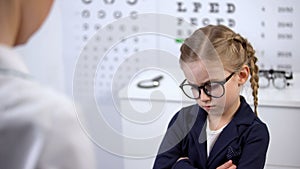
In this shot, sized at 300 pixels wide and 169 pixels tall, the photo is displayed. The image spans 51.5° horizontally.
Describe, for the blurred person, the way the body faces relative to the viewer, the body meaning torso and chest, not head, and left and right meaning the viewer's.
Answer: facing away from the viewer and to the right of the viewer

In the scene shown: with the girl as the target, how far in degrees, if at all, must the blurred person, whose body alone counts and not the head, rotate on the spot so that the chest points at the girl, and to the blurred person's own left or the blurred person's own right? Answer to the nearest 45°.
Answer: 0° — they already face them

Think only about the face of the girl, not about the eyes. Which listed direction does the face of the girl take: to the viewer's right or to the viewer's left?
to the viewer's left

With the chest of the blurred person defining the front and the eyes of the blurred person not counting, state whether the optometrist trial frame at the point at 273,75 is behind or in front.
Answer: in front

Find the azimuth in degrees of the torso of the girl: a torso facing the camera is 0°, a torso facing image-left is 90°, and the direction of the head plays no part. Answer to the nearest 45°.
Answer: approximately 45°
